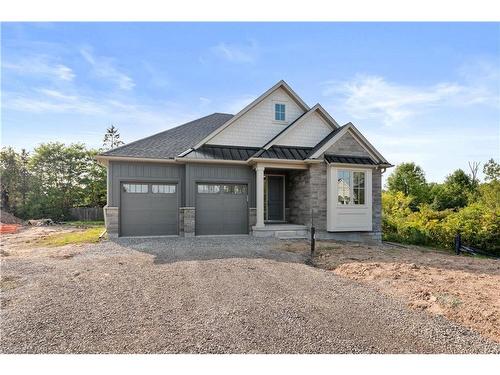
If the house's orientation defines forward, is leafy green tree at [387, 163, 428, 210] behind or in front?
behind

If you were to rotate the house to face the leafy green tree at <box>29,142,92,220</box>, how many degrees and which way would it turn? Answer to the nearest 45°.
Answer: approximately 135° to its right

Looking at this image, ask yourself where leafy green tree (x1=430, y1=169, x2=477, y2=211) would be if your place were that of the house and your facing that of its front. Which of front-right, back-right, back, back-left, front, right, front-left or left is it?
back-left

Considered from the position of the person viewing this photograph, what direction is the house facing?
facing the viewer

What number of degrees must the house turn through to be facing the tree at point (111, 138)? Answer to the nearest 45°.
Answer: approximately 135° to its right

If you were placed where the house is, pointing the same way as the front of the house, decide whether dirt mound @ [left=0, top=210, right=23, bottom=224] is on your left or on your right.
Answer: on your right

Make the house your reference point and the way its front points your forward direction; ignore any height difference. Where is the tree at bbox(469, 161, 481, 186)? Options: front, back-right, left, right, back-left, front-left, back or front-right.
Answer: back-left
